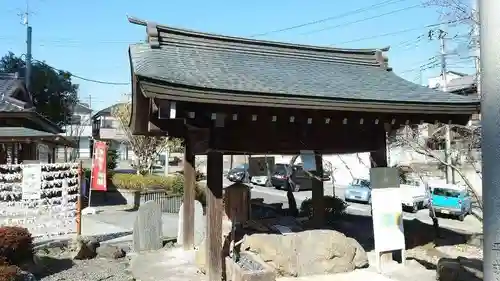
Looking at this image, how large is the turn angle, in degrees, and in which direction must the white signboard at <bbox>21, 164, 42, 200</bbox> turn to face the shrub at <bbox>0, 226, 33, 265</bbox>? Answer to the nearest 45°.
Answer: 0° — it already faces it

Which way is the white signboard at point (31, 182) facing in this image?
toward the camera

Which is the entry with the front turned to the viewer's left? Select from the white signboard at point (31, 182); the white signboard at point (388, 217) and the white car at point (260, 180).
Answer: the white car

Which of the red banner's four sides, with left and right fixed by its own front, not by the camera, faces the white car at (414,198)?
left

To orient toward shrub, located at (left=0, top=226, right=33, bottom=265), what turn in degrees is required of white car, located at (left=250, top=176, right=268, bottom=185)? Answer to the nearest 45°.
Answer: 0° — it already faces it

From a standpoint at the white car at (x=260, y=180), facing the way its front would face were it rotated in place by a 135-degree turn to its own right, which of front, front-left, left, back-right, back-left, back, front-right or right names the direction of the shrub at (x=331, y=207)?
back-right

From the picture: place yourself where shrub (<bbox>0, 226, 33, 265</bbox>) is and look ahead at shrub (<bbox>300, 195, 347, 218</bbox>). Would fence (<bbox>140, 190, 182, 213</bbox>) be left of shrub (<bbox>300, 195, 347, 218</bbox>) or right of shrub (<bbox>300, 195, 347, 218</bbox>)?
left

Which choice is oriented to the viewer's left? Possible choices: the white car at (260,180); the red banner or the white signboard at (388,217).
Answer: the white car

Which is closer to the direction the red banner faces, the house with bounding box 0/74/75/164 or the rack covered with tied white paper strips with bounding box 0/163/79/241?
the rack covered with tied white paper strips

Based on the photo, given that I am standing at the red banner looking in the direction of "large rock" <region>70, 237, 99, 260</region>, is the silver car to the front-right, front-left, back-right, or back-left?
back-left

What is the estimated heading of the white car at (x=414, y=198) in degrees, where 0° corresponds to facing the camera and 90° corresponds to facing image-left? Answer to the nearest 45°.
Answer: approximately 45°

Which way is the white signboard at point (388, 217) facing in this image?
toward the camera

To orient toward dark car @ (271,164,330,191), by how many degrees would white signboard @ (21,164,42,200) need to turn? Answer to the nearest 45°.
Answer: approximately 135° to its left

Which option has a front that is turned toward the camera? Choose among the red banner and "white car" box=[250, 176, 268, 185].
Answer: the red banner

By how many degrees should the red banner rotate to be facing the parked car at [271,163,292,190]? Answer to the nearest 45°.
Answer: approximately 135° to its left

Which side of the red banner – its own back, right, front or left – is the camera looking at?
front
